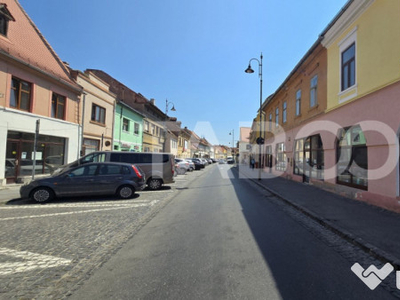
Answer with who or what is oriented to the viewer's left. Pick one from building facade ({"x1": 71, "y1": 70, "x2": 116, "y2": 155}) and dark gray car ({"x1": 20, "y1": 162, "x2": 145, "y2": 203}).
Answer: the dark gray car

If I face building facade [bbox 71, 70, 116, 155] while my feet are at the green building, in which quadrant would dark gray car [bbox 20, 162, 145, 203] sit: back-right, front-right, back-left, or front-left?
front-left

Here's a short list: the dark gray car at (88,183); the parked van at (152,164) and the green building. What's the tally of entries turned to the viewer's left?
2

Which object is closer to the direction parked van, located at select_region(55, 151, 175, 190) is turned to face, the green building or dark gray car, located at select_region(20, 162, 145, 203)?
the dark gray car

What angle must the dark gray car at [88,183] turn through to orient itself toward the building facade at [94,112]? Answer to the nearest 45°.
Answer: approximately 90° to its right

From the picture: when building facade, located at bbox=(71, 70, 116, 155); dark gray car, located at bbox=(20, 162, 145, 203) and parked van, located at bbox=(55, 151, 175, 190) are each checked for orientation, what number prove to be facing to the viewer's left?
2

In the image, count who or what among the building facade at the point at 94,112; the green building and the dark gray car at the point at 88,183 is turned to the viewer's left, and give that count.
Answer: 1

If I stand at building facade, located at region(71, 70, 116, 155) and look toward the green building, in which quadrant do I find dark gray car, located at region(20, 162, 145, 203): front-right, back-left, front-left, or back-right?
back-right

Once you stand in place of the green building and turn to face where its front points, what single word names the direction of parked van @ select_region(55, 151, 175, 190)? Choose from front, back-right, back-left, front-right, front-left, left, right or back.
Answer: front-right

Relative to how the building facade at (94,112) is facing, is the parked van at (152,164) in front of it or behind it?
in front

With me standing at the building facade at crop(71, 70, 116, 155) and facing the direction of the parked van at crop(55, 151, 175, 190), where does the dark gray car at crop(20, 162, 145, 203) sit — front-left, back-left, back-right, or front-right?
front-right

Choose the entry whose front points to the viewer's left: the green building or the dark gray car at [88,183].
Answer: the dark gray car

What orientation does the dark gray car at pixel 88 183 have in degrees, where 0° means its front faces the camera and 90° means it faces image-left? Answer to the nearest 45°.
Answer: approximately 90°

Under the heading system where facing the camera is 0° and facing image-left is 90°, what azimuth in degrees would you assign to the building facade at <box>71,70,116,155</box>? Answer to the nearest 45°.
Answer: approximately 315°

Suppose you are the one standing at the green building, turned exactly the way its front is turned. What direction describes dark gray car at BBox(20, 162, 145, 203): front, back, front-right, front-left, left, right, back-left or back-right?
front-right

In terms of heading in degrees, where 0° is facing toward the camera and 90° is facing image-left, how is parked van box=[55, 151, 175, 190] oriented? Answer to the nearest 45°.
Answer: approximately 90°

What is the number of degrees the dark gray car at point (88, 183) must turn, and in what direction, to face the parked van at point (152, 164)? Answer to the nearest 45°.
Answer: approximately 135° to its right

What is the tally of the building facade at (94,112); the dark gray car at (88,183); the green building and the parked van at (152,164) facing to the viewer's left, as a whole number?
2

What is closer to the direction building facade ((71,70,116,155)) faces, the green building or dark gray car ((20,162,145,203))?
the dark gray car
